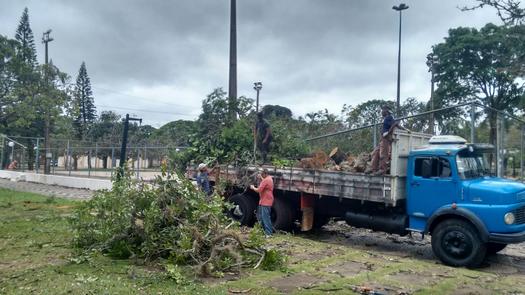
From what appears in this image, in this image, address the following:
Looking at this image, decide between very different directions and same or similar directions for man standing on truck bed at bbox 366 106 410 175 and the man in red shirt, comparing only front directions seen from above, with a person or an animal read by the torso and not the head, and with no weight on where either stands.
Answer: same or similar directions

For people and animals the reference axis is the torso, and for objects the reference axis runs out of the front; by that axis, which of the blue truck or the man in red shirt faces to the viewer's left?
the man in red shirt

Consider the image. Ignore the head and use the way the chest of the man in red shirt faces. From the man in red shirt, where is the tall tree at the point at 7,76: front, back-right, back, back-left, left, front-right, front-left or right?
front-right

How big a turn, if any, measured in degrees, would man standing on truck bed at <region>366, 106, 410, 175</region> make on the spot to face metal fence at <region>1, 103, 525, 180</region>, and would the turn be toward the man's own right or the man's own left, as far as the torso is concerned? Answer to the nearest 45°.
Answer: approximately 90° to the man's own right

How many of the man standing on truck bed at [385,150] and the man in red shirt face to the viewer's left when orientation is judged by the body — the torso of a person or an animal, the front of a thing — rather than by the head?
2

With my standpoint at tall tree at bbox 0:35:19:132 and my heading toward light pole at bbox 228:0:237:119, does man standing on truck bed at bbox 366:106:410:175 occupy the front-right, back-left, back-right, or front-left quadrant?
front-right

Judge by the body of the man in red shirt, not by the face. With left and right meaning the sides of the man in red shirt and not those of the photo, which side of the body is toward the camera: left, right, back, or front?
left

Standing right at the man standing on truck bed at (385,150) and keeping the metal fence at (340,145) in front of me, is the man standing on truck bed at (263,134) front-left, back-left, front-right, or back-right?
front-left

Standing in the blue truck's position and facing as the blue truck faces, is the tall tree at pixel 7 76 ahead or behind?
behind

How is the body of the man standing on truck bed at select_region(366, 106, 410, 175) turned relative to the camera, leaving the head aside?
to the viewer's left

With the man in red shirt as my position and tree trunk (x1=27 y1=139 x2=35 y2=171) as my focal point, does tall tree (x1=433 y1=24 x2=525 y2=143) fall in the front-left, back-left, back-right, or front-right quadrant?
front-right

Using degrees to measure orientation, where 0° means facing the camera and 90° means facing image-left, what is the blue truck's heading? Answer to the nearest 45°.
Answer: approximately 315°

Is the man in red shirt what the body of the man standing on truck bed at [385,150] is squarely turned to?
yes

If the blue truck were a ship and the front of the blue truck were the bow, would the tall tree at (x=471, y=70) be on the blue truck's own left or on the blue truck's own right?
on the blue truck's own left

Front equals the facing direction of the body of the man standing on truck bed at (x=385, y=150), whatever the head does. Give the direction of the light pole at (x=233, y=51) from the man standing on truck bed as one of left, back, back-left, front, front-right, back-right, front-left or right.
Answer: front-right

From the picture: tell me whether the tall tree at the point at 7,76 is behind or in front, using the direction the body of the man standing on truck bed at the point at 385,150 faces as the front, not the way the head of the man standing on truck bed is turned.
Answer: in front
